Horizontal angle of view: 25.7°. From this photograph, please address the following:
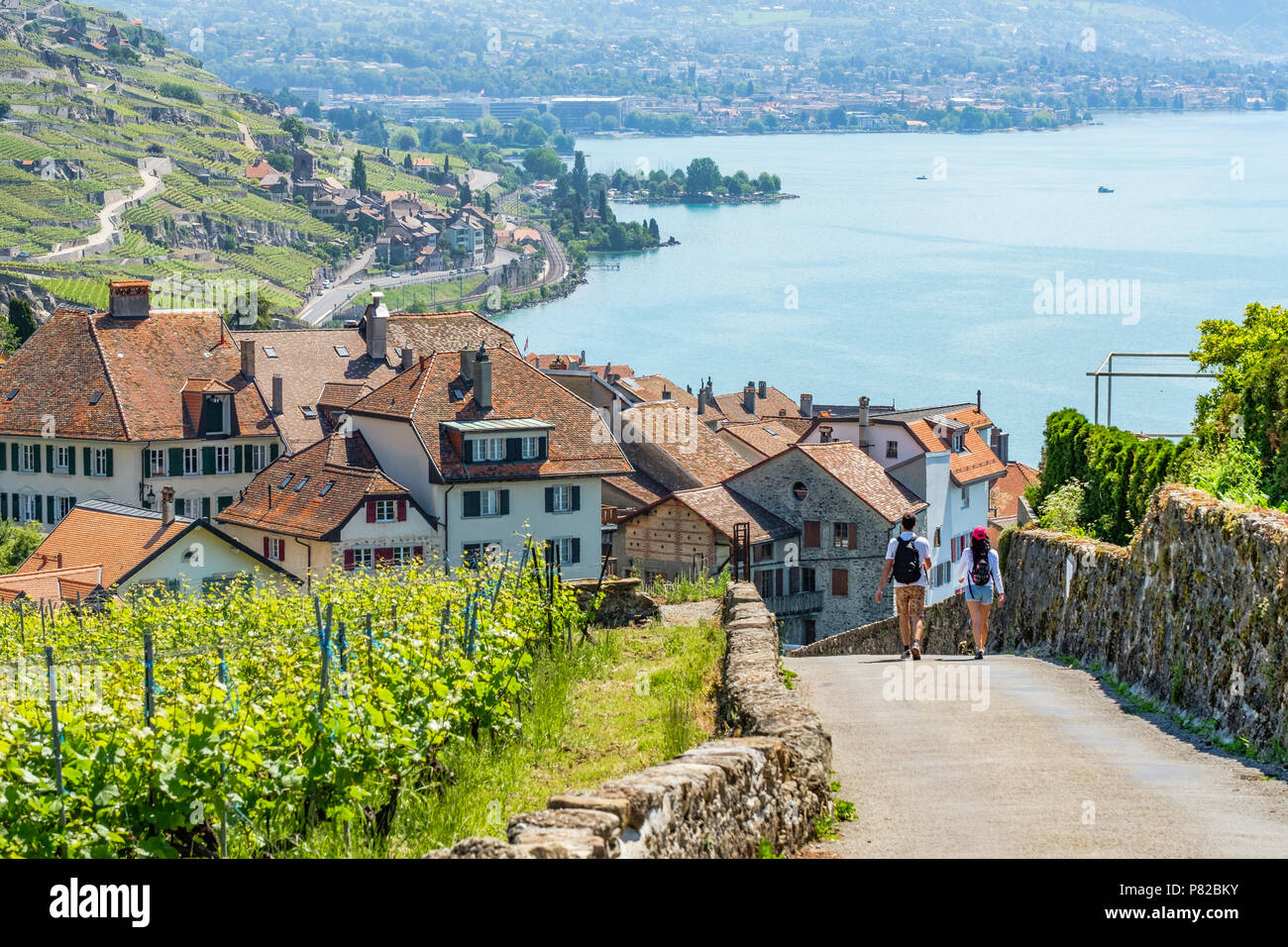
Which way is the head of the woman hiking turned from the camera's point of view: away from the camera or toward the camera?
away from the camera

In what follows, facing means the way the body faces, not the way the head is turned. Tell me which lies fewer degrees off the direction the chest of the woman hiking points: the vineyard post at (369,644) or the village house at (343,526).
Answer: the village house

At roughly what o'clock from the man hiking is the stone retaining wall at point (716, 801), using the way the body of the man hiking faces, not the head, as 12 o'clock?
The stone retaining wall is roughly at 6 o'clock from the man hiking.

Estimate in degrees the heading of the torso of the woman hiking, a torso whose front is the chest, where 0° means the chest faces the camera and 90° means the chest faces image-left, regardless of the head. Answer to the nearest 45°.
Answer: approximately 180°

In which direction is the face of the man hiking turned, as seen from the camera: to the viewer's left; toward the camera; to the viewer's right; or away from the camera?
away from the camera

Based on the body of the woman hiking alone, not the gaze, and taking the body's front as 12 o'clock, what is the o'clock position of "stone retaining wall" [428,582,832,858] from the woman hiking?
The stone retaining wall is roughly at 6 o'clock from the woman hiking.

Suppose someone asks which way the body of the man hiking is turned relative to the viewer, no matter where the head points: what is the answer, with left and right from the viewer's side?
facing away from the viewer

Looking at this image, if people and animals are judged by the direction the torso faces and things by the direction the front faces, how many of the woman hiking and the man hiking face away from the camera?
2
